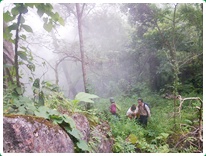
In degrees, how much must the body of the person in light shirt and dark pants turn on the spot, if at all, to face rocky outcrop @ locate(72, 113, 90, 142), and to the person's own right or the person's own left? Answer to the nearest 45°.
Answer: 0° — they already face it

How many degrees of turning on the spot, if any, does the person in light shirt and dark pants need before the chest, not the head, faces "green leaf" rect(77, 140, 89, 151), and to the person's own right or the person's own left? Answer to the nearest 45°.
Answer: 0° — they already face it

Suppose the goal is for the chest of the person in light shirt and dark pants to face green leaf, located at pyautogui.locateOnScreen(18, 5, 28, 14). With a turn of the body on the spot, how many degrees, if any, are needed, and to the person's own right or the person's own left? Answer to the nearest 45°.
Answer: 0° — they already face it

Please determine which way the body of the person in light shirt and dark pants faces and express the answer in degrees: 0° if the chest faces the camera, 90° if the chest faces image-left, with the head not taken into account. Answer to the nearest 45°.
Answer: approximately 45°

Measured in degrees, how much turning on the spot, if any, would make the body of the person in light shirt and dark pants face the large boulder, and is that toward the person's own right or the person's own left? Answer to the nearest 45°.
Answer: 0° — they already face it
